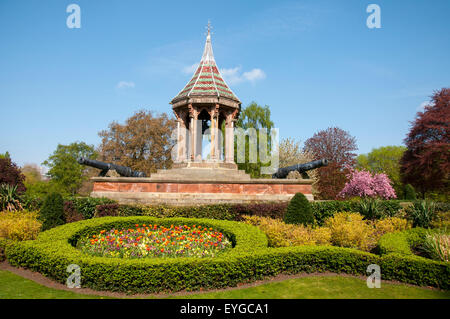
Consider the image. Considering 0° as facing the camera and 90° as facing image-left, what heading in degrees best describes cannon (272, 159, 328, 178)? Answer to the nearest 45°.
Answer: approximately 270°

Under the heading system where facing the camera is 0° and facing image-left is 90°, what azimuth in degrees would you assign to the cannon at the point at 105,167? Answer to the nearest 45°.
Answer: approximately 90°

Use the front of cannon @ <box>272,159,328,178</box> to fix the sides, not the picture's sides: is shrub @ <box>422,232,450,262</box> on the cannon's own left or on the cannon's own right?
on the cannon's own right

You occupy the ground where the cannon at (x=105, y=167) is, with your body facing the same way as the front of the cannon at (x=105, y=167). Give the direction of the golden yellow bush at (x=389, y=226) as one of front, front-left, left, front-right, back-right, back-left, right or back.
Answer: back-left

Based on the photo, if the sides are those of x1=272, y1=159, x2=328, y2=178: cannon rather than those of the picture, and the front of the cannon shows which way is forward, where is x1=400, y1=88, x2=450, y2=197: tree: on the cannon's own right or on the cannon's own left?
on the cannon's own left

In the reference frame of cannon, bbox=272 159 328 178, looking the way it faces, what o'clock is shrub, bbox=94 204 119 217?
The shrub is roughly at 5 o'clock from the cannon.

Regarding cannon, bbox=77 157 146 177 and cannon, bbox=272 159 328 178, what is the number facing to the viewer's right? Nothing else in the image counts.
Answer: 1
